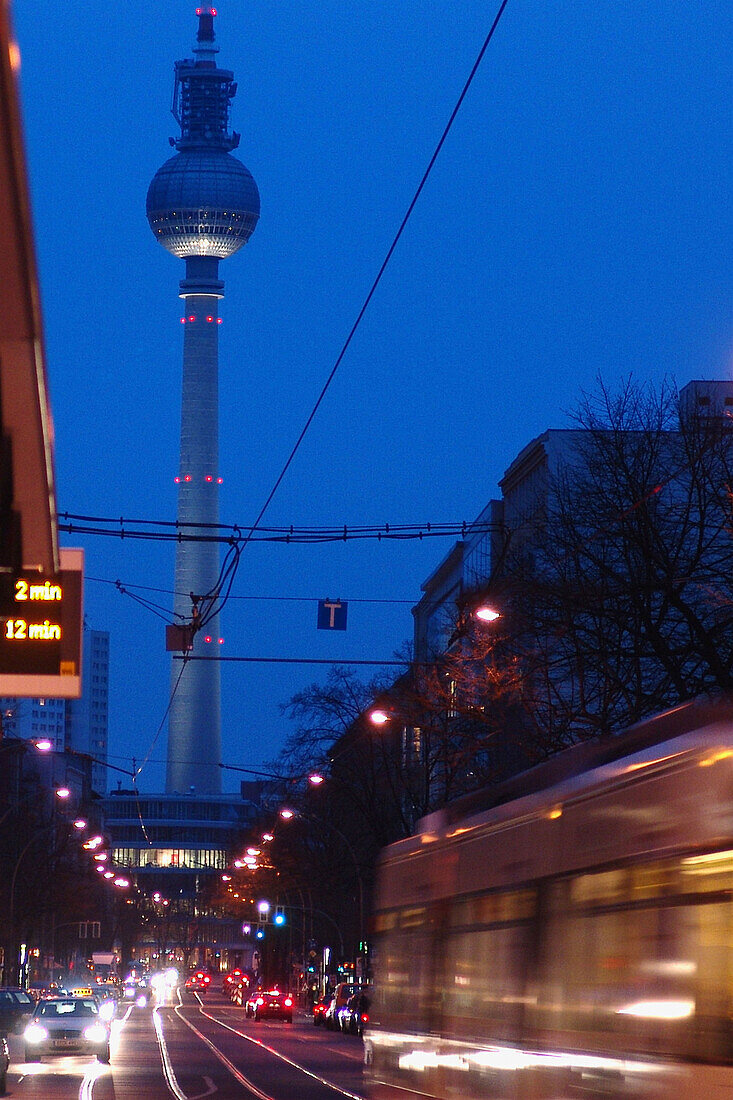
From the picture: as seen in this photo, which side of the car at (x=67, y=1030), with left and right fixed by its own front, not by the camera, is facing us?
front

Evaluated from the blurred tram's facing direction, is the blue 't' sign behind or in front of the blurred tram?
in front

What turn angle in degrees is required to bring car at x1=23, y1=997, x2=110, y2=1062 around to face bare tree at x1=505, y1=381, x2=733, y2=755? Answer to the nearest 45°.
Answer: approximately 45° to its left

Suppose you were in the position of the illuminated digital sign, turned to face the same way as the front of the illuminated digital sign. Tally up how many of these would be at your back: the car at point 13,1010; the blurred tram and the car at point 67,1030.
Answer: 2

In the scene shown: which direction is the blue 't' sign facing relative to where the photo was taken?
toward the camera

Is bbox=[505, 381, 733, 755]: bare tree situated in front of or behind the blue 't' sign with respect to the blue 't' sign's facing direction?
in front

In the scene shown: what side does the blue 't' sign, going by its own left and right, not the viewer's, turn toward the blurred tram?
front

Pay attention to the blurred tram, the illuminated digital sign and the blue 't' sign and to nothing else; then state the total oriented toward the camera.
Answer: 2

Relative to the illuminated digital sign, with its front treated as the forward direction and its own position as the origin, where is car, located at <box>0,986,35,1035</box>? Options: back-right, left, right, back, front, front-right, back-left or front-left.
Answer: back

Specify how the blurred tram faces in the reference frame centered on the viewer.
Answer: facing away from the viewer and to the left of the viewer

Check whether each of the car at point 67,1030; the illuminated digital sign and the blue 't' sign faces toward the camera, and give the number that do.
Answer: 3

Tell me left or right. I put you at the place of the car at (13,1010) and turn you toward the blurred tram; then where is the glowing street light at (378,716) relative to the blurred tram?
left

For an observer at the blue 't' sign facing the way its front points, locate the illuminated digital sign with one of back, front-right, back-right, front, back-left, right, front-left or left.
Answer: front
